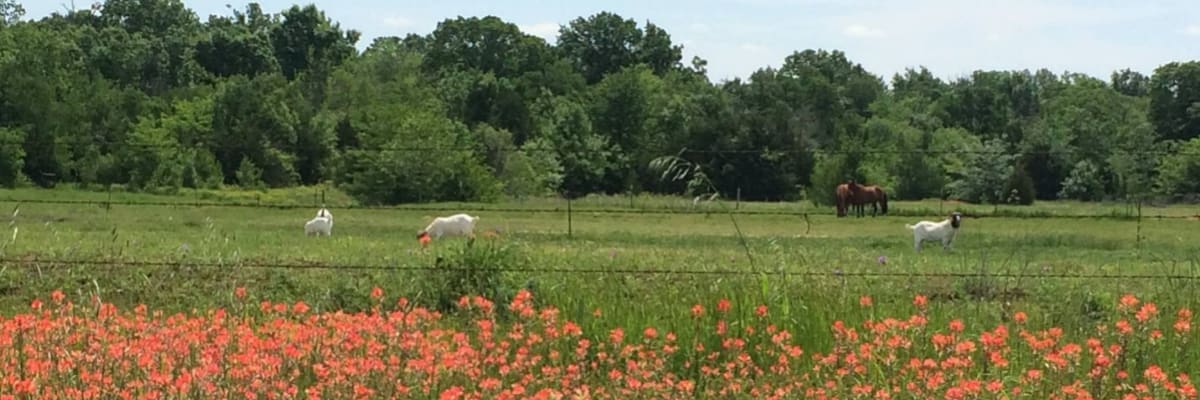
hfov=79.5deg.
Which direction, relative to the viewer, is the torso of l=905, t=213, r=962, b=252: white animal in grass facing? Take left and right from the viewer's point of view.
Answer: facing to the right of the viewer

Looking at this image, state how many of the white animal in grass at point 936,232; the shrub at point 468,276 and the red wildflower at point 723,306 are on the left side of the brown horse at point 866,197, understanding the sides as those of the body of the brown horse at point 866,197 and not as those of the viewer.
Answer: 3

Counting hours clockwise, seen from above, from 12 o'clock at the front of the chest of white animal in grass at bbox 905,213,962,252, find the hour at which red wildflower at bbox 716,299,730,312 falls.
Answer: The red wildflower is roughly at 3 o'clock from the white animal in grass.

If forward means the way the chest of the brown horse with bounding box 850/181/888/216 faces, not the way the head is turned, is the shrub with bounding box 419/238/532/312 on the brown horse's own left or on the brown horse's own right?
on the brown horse's own left

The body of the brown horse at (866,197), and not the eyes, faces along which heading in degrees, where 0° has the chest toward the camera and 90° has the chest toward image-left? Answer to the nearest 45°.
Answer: approximately 90°

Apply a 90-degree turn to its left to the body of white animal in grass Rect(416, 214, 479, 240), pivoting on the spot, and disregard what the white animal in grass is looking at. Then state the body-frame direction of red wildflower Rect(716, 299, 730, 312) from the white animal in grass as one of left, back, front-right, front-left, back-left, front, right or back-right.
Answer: front

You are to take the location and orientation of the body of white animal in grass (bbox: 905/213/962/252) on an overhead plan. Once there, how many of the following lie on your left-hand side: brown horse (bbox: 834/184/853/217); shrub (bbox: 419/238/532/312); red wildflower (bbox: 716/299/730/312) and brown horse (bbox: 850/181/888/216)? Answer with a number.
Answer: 2

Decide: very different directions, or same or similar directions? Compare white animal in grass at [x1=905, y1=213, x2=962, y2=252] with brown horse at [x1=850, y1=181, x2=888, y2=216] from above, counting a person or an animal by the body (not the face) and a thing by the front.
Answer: very different directions

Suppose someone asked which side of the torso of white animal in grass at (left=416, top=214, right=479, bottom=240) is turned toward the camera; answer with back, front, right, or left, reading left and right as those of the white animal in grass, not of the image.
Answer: left

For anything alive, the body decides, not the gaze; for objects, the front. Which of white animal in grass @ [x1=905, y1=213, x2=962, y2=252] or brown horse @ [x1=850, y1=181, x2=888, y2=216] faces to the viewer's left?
the brown horse

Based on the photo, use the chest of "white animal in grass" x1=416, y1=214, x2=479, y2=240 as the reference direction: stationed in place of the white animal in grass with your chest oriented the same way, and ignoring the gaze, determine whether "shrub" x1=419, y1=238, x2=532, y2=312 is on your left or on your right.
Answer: on your left

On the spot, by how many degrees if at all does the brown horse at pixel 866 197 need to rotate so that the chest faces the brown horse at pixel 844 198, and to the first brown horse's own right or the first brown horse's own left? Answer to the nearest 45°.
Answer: approximately 45° to the first brown horse's own left
